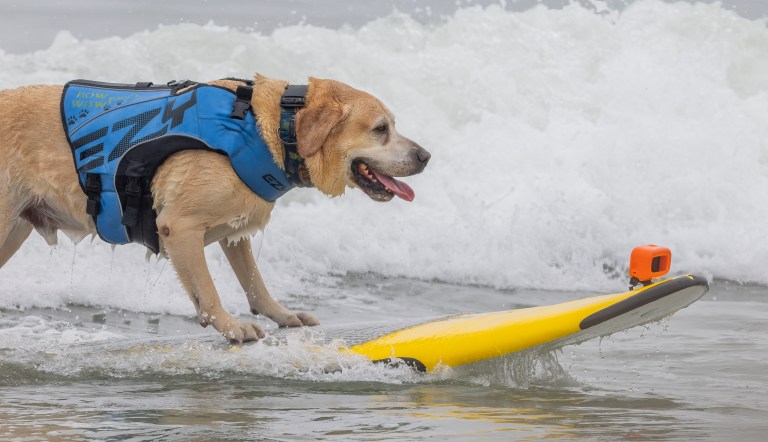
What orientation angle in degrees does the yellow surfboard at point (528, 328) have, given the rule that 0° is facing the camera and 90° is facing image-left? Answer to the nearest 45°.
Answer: approximately 270°

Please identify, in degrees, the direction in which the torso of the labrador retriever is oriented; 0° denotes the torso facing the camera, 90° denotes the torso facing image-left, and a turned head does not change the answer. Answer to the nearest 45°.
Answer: approximately 270°
